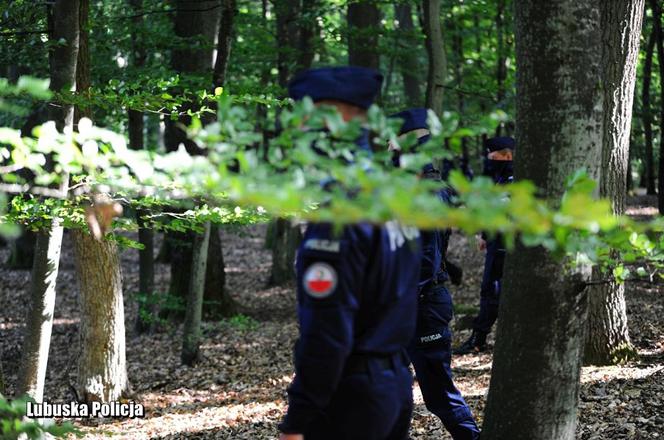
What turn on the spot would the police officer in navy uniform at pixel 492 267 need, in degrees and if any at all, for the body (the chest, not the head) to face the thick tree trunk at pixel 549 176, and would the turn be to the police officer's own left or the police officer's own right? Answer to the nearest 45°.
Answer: approximately 45° to the police officer's own left

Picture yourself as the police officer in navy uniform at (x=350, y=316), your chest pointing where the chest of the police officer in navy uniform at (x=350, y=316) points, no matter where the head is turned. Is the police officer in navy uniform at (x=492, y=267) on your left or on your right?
on your right

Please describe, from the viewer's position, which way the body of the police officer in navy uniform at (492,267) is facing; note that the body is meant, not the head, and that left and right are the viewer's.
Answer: facing the viewer and to the left of the viewer

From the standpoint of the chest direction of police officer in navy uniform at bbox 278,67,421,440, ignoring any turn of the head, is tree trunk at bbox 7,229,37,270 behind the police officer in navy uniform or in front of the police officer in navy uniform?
in front

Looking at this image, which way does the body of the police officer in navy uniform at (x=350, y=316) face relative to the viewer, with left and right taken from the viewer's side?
facing away from the viewer and to the left of the viewer
